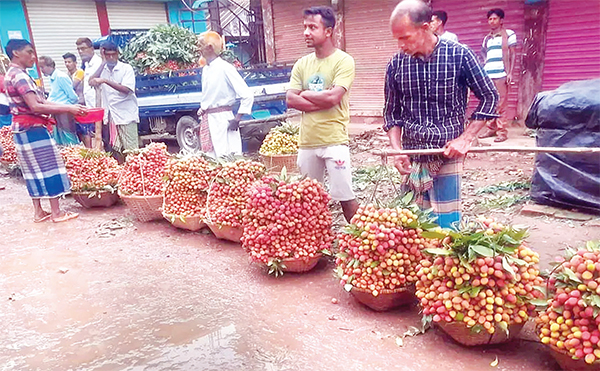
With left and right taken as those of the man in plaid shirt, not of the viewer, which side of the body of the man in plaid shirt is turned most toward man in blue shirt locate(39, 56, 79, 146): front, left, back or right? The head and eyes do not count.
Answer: right

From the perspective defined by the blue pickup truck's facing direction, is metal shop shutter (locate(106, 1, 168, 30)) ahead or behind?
ahead

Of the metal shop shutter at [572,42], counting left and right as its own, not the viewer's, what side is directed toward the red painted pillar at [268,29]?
right

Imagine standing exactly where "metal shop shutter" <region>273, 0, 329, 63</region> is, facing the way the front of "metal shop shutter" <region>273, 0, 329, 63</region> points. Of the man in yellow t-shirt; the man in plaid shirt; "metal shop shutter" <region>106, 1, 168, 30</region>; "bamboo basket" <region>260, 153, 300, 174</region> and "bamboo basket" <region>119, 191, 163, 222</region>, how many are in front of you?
4

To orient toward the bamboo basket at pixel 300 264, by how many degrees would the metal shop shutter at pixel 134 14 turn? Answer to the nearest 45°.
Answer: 0° — it already faces it

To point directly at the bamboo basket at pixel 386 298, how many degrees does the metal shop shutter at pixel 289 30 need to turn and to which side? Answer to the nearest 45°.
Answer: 0° — it already faces it

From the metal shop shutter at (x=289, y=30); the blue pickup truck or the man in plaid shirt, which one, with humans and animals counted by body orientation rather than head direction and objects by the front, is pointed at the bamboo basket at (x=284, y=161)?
the metal shop shutter

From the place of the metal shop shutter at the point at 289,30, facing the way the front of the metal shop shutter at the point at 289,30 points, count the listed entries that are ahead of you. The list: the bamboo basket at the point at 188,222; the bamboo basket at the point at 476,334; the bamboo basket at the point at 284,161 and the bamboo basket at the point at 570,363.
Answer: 4

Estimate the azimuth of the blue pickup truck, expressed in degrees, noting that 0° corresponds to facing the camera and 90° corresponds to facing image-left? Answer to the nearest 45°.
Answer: approximately 135°

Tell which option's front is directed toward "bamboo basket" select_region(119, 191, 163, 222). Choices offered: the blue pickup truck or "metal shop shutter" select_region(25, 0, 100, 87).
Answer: the metal shop shutter

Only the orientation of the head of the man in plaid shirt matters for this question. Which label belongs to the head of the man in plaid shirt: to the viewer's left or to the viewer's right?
to the viewer's left

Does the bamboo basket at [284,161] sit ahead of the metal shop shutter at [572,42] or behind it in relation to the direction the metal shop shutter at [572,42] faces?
ahead
